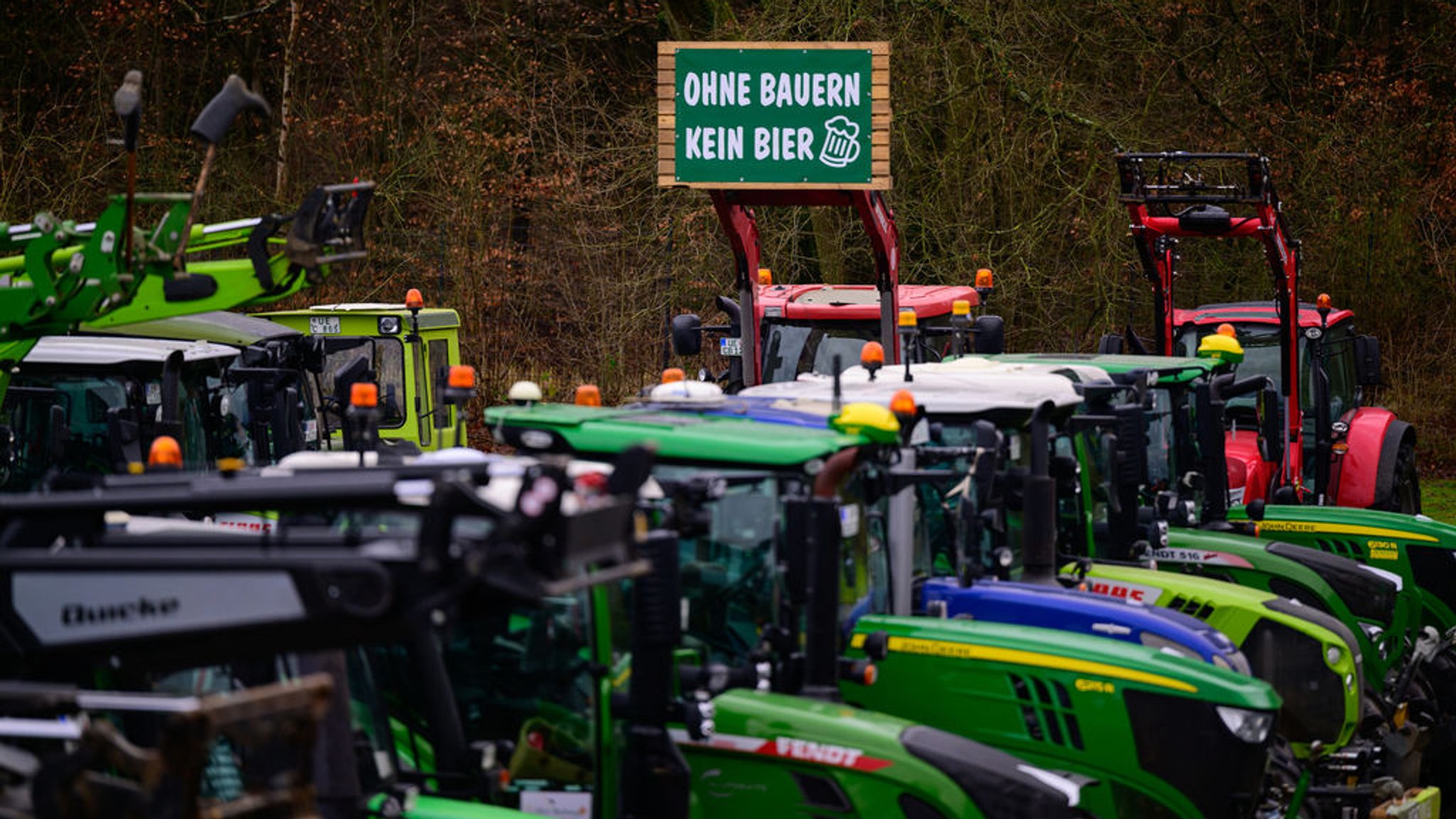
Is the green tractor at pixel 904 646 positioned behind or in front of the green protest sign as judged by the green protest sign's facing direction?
in front

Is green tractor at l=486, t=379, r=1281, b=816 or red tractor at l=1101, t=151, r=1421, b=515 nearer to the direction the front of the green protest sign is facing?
the green tractor

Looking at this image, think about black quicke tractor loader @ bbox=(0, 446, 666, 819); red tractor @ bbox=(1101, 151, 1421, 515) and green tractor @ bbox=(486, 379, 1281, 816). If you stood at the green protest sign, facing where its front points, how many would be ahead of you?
2

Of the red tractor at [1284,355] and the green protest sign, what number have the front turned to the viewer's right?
0

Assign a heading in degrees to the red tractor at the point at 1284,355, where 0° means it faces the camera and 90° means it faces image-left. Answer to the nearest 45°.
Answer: approximately 45°

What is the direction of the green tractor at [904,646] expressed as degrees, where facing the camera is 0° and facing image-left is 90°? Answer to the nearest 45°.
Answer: approximately 315°

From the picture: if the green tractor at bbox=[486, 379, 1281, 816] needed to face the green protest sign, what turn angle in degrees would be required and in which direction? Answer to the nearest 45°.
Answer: approximately 135° to its left

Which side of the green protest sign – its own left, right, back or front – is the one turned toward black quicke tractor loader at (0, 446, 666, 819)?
front

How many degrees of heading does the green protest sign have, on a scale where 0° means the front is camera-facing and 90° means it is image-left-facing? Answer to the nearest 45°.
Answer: approximately 0°

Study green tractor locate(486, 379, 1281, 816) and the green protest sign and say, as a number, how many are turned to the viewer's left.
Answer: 0

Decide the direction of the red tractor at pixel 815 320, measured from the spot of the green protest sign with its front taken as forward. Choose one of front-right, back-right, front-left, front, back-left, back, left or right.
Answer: back
